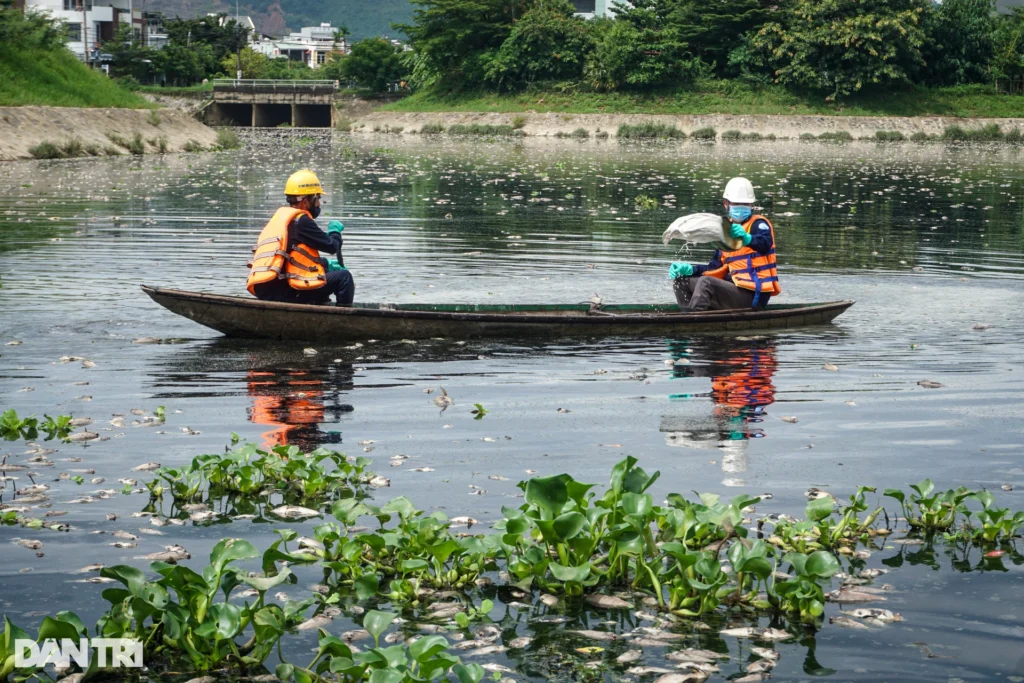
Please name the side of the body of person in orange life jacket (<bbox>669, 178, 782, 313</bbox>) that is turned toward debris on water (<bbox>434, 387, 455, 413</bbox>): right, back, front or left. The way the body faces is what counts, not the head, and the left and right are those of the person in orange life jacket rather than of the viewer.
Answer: front

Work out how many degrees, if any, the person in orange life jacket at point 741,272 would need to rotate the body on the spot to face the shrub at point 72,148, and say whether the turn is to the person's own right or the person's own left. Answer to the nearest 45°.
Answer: approximately 90° to the person's own right

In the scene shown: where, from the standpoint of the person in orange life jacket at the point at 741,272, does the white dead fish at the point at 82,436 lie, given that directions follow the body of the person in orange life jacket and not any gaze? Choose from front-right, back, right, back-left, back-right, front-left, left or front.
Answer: front

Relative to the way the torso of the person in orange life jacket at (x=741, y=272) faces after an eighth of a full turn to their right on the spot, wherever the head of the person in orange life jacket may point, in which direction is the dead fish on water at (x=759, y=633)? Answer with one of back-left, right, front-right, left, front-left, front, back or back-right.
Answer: left

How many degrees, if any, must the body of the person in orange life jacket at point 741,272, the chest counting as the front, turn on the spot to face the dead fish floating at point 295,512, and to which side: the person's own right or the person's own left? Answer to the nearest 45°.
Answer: approximately 45° to the person's own left

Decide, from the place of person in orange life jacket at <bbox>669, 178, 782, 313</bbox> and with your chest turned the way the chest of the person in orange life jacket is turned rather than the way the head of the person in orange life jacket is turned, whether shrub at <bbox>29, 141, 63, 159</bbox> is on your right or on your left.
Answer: on your right

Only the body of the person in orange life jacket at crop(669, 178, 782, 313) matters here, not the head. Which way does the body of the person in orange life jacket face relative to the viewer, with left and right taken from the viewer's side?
facing the viewer and to the left of the viewer

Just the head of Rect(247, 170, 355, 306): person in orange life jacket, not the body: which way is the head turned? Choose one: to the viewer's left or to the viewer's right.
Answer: to the viewer's right

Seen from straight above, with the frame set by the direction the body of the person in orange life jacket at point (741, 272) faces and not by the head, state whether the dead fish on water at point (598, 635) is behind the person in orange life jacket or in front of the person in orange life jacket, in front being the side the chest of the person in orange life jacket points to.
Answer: in front
